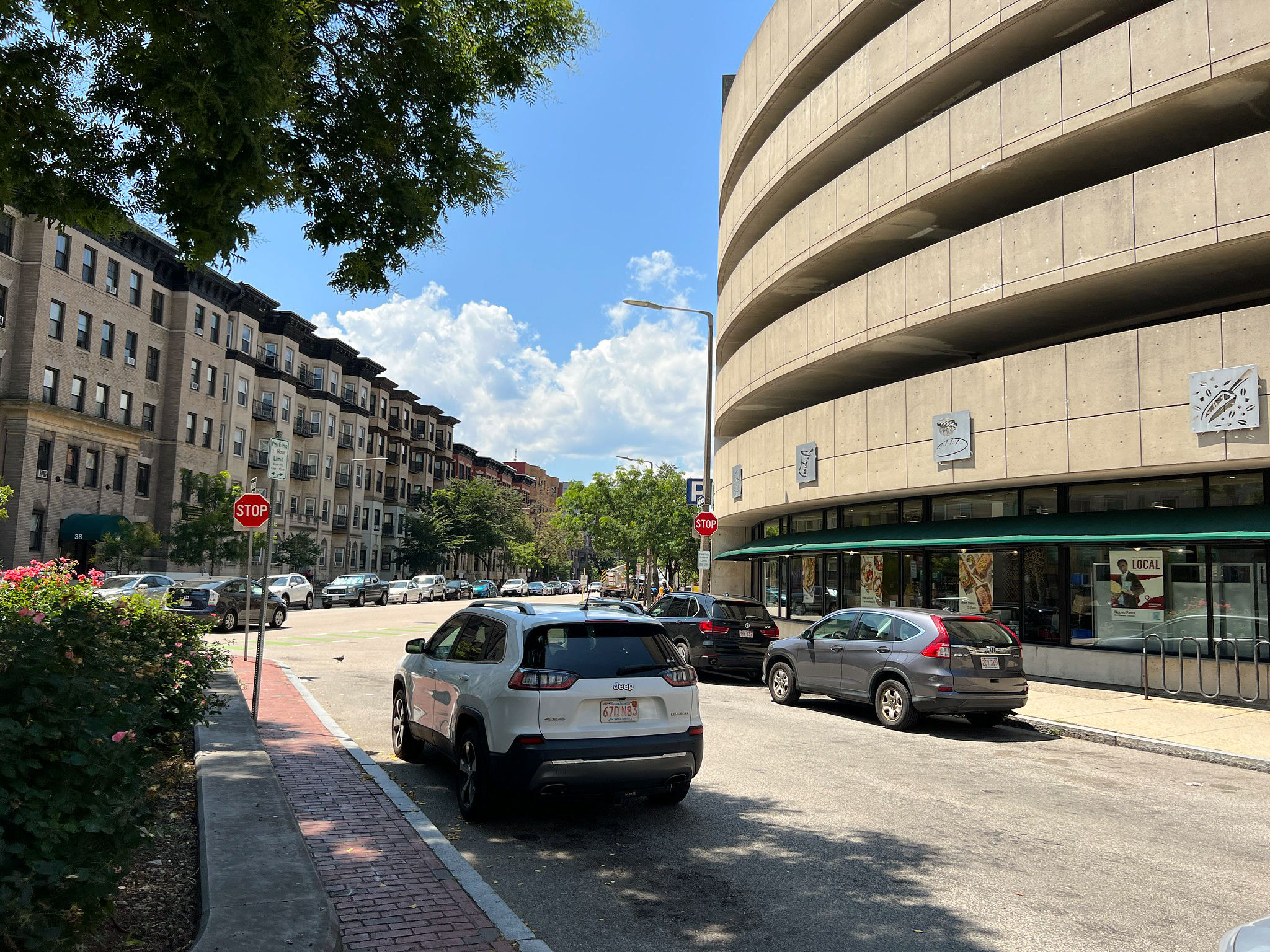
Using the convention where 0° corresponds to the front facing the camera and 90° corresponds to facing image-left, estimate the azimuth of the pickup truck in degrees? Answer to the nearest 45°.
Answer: approximately 45°

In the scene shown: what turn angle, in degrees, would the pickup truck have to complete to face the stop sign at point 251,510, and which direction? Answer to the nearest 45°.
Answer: approximately 45° to its left

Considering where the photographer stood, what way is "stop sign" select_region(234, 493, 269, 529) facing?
facing the viewer

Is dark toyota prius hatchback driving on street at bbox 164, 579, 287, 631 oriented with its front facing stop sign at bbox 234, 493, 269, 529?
no

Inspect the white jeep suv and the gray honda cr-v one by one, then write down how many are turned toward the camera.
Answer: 0

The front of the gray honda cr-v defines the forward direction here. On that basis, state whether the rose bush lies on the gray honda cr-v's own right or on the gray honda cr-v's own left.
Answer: on the gray honda cr-v's own left

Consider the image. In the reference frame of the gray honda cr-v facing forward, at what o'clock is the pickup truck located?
The pickup truck is roughly at 12 o'clock from the gray honda cr-v.

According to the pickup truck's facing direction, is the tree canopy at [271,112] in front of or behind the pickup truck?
in front

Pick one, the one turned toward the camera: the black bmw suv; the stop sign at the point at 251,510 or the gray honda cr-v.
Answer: the stop sign

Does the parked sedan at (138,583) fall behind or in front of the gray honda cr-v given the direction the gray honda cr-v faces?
in front

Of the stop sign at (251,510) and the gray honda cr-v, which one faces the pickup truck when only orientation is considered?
the gray honda cr-v

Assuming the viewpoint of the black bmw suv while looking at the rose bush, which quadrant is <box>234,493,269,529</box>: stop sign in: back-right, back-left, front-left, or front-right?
front-right

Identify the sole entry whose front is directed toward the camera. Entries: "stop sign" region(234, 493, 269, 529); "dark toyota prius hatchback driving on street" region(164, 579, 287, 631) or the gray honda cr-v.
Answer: the stop sign

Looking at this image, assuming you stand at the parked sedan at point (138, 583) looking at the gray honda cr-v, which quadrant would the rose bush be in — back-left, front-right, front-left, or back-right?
front-right

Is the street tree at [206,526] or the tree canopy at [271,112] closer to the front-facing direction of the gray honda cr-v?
the street tree

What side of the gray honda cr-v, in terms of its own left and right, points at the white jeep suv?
left

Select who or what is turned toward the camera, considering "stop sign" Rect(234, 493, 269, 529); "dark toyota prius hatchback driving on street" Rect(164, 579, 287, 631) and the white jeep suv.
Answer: the stop sign

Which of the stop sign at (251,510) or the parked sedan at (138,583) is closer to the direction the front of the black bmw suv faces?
the parked sedan

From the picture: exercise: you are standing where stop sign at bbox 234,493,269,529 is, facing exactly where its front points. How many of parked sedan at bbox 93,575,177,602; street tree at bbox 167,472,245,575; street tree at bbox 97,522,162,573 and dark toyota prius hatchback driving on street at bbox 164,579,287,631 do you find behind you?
4

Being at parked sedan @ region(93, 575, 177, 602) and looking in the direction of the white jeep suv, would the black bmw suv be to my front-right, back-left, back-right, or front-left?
front-left

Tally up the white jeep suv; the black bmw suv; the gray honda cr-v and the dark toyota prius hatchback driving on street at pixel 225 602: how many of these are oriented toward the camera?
0
